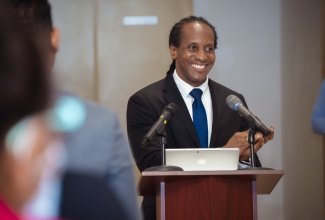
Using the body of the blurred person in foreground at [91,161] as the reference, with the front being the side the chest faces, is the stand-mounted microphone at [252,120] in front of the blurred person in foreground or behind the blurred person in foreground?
in front

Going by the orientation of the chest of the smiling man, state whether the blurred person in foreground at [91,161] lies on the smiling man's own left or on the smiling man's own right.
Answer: on the smiling man's own right

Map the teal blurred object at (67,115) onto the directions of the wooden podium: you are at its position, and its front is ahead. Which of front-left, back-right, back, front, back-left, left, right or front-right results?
front

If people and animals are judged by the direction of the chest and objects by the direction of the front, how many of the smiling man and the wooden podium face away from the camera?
0

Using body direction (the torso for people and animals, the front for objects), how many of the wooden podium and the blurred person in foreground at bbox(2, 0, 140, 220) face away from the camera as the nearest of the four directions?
1

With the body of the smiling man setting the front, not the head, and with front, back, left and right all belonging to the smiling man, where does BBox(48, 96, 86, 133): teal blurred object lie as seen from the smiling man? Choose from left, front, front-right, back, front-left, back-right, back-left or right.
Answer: front-right

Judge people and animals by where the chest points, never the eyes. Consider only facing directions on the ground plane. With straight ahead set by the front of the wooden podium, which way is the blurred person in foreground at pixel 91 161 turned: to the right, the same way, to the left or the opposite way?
the opposite way

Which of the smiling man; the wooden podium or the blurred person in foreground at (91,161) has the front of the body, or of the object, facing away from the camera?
the blurred person in foreground

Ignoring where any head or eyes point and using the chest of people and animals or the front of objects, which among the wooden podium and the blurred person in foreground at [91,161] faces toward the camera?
the wooden podium

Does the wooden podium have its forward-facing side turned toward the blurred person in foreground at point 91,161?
yes

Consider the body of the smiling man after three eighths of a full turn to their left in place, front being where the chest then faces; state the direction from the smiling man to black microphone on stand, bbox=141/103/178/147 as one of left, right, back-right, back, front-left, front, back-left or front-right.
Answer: back

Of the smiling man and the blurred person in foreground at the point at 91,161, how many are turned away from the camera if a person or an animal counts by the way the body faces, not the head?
1

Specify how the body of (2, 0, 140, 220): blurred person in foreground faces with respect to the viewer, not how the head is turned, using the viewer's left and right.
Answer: facing away from the viewer

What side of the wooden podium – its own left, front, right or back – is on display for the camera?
front

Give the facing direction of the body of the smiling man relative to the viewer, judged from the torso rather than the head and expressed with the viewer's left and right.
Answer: facing the viewer and to the right of the viewer
